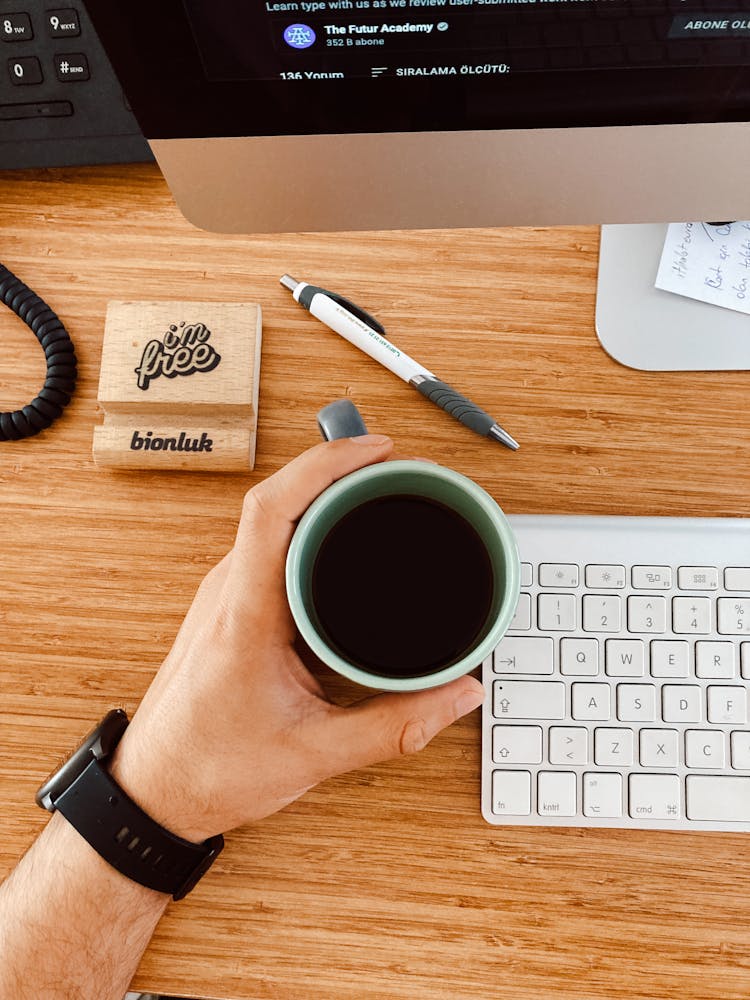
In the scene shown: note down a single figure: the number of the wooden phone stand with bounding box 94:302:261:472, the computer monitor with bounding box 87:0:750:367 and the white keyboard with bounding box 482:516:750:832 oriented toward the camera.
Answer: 3

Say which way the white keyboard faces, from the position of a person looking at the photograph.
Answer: facing the viewer
